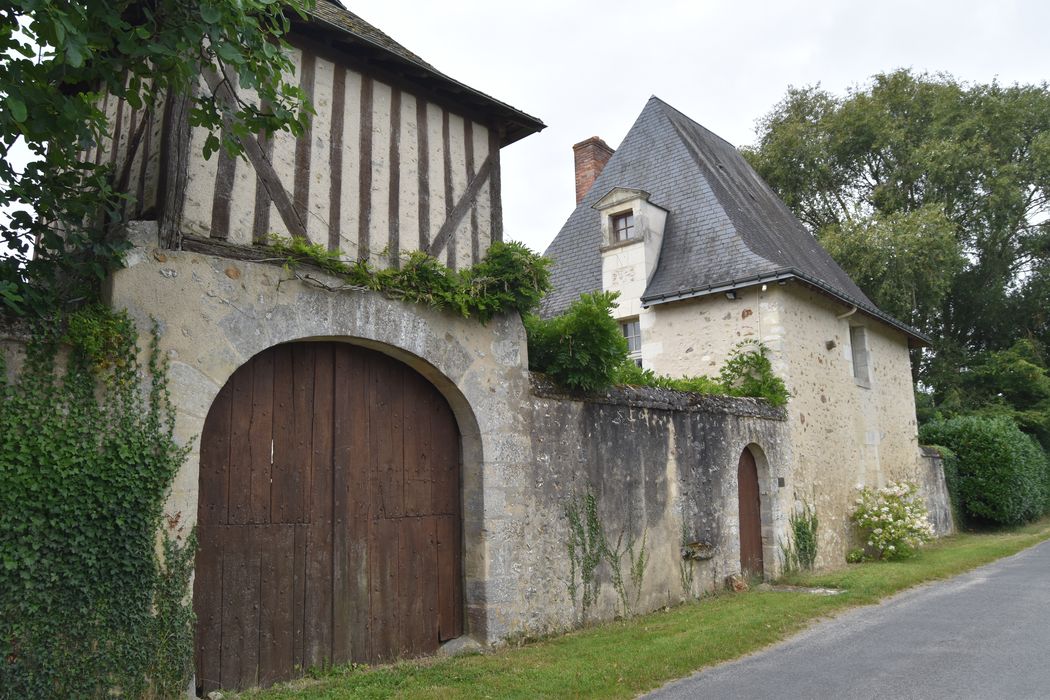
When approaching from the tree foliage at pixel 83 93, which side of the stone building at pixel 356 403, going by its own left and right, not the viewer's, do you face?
right

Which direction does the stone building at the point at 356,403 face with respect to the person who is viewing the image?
facing the viewer and to the right of the viewer

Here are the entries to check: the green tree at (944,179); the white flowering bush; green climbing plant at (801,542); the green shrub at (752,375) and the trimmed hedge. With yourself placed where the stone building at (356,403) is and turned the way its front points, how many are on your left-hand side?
5

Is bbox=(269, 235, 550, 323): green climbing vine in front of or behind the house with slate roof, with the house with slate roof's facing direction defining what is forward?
in front

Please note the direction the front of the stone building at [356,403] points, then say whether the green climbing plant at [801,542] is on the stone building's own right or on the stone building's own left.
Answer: on the stone building's own left

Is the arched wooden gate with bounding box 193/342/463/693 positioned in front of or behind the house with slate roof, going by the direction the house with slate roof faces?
in front

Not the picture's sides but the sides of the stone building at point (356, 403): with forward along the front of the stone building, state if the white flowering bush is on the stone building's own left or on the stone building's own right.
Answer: on the stone building's own left

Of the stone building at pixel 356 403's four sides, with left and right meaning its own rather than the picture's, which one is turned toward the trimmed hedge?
left

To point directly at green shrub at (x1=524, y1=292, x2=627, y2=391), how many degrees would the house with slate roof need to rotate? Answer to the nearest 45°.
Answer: approximately 45° to its left

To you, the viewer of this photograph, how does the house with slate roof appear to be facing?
facing the viewer and to the left of the viewer
